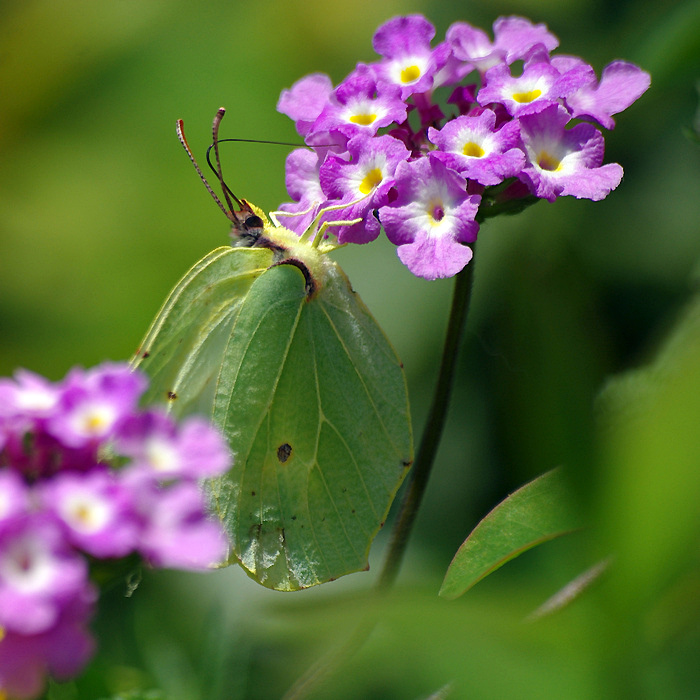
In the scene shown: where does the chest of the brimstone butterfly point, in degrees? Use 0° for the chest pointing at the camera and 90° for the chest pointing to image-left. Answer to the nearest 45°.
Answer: approximately 90°
